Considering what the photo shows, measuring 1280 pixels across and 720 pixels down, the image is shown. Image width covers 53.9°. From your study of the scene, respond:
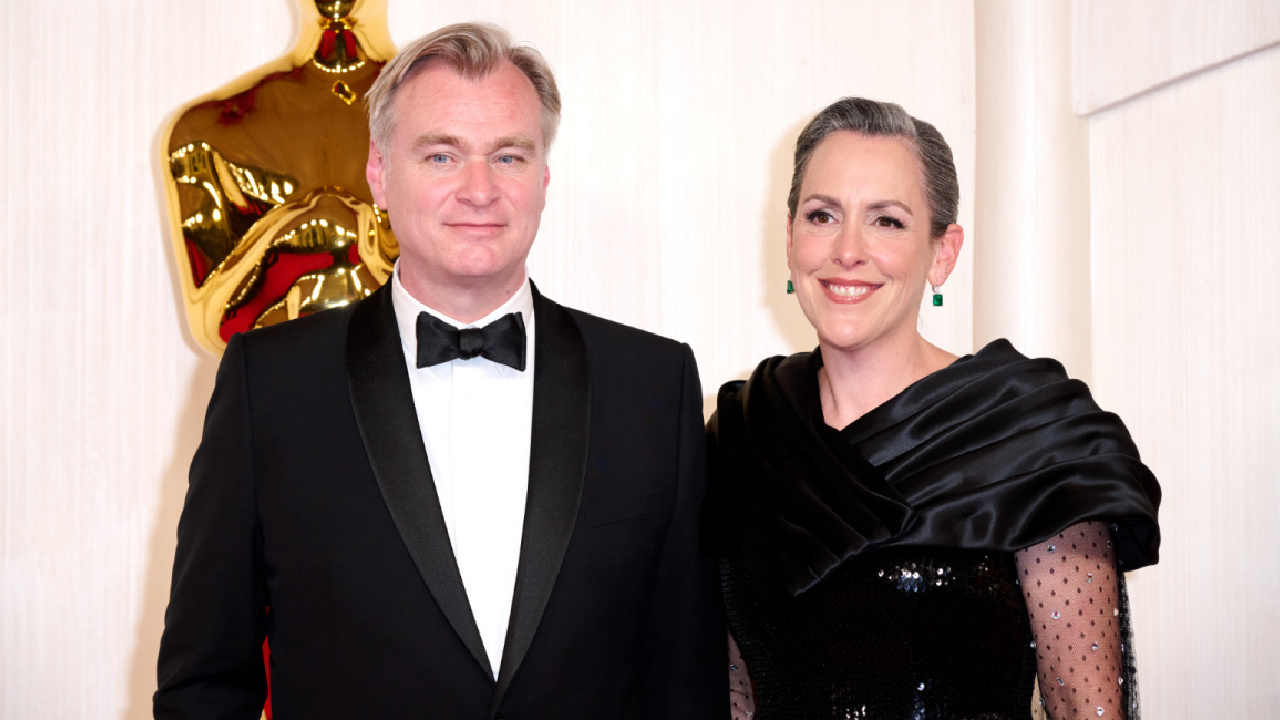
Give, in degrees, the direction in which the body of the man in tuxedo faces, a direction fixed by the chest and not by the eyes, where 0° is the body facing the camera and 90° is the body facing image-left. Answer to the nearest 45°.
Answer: approximately 0°

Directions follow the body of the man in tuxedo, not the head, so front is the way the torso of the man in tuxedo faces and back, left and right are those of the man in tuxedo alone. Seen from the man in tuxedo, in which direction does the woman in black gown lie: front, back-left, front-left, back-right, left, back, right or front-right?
left

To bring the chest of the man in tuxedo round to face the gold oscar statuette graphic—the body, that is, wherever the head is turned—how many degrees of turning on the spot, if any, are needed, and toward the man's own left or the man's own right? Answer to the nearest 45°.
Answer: approximately 135° to the man's own right
